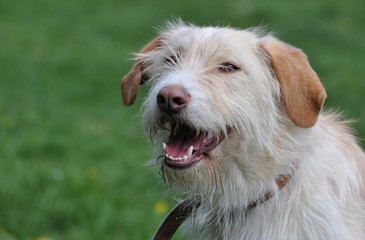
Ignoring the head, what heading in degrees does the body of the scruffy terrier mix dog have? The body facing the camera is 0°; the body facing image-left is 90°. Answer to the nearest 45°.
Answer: approximately 45°
